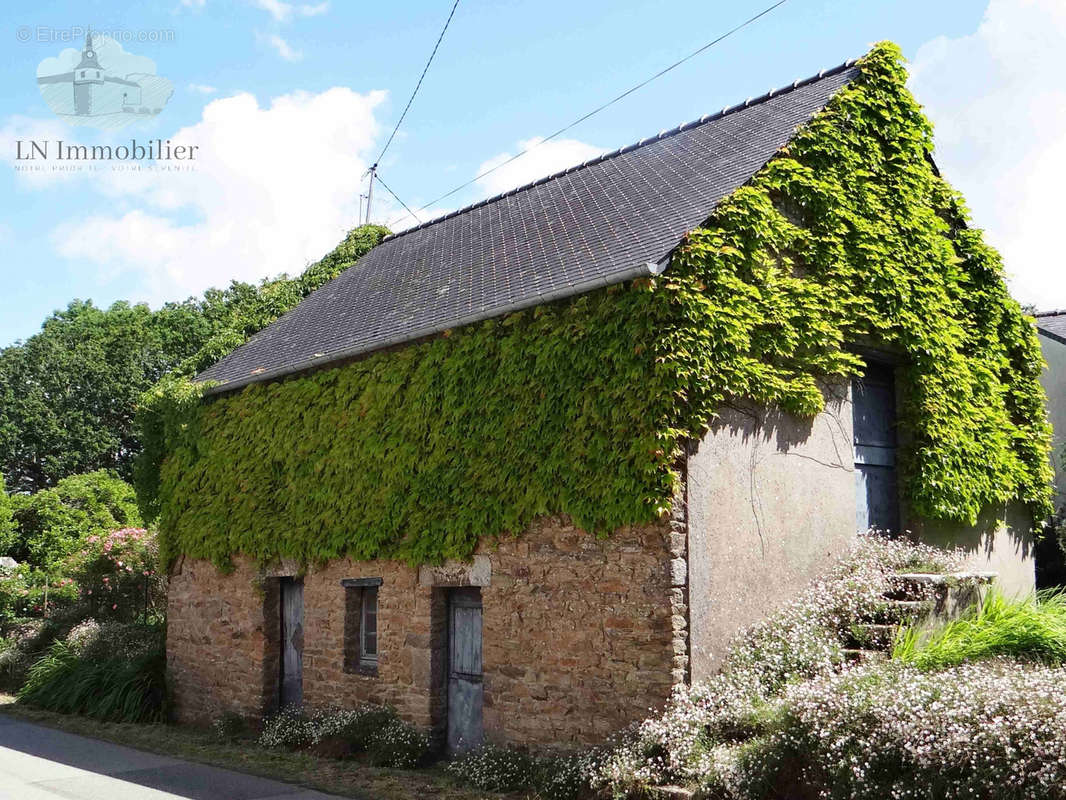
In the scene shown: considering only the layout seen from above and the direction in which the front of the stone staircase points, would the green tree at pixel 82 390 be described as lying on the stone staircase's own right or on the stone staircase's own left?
on the stone staircase's own right

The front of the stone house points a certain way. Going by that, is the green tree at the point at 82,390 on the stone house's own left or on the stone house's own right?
on the stone house's own right

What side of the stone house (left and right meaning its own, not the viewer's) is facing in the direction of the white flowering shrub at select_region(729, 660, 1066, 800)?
left

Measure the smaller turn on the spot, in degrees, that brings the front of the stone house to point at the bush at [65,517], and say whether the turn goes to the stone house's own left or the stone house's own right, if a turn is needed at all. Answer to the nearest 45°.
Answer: approximately 90° to the stone house's own right

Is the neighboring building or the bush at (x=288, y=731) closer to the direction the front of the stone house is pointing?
the bush

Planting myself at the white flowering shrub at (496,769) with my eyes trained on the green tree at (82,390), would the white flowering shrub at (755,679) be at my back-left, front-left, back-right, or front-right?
back-right
